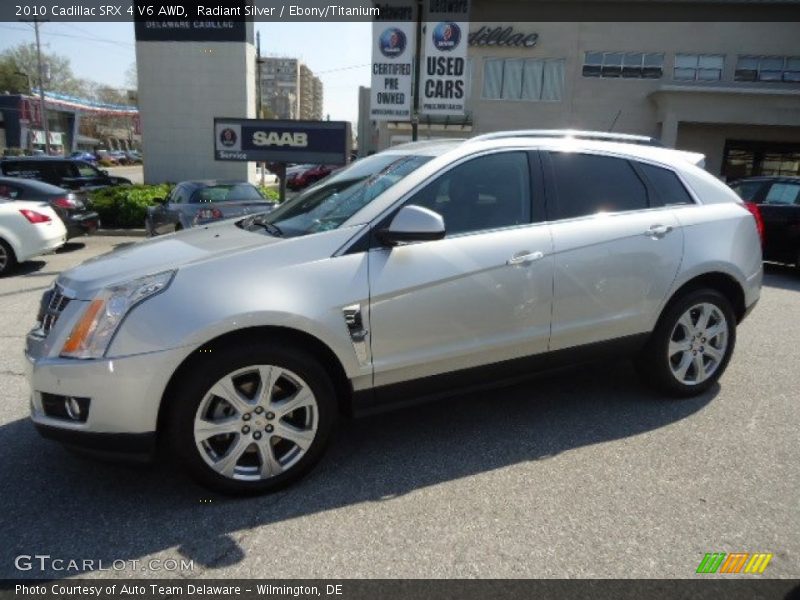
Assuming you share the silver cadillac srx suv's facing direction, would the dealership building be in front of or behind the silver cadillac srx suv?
behind

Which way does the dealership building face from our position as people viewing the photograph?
facing the viewer

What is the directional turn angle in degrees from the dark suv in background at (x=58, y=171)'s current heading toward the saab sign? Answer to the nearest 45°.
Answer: approximately 45° to its right

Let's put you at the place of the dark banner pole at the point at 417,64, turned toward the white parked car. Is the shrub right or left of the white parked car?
right

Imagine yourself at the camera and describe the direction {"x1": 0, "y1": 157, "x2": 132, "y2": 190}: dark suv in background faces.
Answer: facing to the right of the viewer

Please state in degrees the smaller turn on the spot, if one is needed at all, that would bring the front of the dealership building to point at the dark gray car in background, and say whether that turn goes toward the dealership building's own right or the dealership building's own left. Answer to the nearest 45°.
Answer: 0° — it already faces it

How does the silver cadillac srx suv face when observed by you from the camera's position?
facing the viewer and to the left of the viewer

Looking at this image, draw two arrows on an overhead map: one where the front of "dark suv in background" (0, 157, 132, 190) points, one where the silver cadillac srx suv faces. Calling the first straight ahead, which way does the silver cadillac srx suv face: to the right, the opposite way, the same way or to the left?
the opposite way

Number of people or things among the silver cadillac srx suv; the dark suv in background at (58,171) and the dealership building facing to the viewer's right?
1

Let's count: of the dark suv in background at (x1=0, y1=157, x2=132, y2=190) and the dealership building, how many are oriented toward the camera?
1
